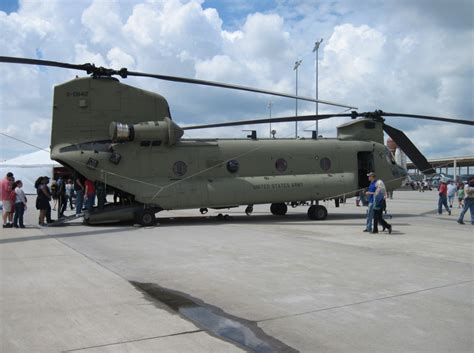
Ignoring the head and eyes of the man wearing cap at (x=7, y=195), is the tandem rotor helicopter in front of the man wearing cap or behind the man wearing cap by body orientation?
in front

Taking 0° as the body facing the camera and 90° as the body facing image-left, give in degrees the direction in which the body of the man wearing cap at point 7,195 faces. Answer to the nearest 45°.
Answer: approximately 270°
